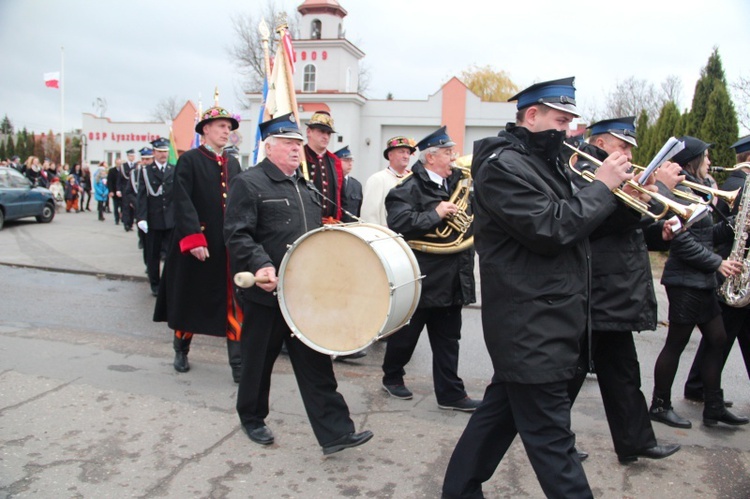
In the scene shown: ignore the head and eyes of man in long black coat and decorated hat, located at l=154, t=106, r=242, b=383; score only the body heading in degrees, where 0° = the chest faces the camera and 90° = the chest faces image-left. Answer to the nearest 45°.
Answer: approximately 315°

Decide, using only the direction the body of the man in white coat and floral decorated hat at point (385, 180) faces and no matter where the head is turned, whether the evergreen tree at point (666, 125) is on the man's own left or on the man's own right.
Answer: on the man's own left

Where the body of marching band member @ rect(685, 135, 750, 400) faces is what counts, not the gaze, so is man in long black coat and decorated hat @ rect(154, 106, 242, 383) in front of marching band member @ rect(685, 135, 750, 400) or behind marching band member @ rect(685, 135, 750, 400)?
behind

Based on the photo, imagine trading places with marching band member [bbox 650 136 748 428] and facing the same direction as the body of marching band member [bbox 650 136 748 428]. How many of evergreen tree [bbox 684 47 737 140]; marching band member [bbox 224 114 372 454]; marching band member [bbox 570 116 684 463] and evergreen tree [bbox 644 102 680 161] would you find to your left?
2

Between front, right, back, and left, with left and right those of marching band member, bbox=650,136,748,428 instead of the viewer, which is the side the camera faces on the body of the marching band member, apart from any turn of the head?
right

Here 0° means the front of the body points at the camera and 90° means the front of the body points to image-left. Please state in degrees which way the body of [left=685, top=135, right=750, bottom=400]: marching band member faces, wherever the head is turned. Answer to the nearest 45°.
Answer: approximately 270°
